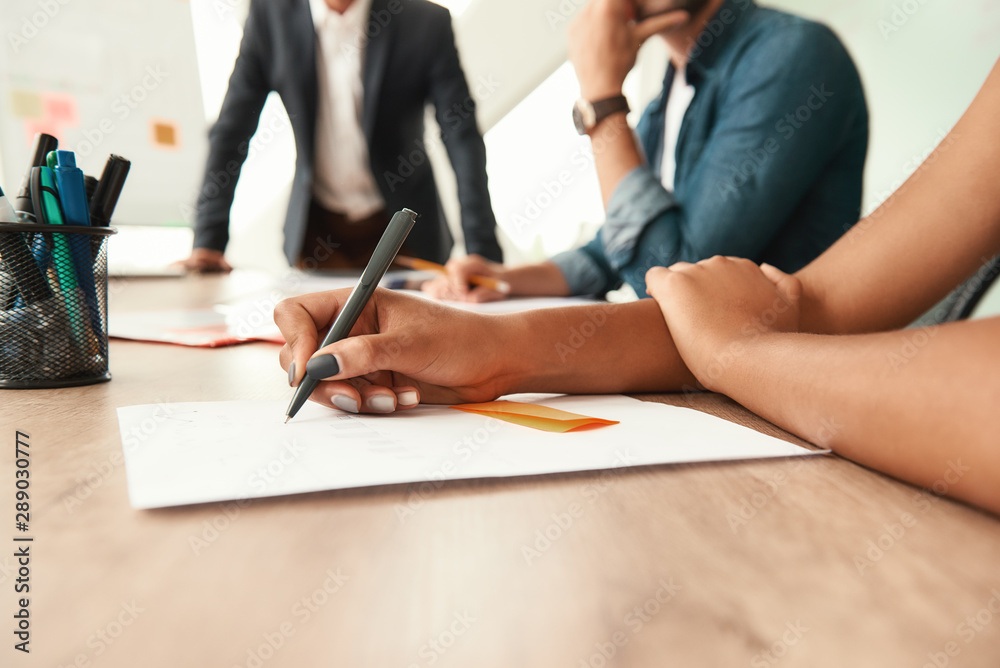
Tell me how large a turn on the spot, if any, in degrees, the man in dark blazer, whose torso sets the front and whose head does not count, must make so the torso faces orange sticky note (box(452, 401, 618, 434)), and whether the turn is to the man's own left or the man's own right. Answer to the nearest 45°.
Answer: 0° — they already face it

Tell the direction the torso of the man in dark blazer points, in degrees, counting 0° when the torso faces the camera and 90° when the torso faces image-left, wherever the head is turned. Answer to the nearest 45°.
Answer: approximately 0°

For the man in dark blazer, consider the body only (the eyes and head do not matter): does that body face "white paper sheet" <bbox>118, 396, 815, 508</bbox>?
yes

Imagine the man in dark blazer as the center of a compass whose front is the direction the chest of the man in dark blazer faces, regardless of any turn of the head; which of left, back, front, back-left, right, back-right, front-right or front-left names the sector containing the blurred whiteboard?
back-right

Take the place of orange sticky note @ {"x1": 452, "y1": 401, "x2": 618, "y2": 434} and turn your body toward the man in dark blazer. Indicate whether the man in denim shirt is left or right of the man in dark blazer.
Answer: right

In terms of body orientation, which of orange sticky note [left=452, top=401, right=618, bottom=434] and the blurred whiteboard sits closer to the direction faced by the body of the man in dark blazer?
the orange sticky note
